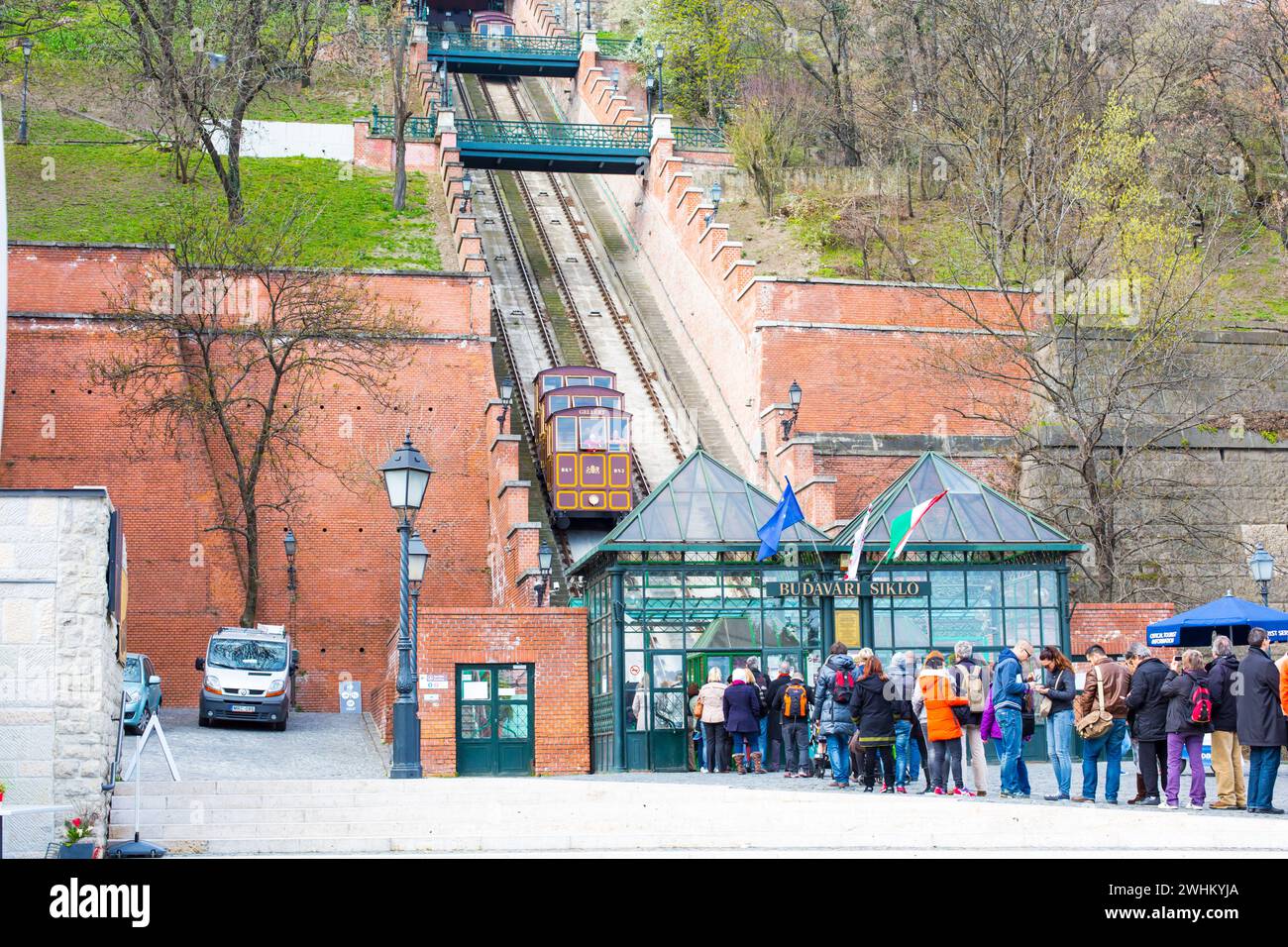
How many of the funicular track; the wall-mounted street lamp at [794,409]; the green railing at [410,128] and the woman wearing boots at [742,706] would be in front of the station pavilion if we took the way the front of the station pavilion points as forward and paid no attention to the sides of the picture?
1

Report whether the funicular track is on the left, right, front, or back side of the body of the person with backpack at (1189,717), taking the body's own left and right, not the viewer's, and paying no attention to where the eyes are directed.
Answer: front

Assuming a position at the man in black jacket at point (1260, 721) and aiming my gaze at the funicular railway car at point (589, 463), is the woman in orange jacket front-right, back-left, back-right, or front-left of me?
front-left

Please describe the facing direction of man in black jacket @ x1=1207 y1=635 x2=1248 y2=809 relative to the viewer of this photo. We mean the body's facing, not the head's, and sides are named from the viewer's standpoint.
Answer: facing away from the viewer and to the left of the viewer

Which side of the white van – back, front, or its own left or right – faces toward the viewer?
front

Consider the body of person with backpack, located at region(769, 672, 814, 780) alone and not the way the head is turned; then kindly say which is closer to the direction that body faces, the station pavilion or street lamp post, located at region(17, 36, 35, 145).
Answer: the station pavilion

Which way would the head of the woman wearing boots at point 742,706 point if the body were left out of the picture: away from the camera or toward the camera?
away from the camera

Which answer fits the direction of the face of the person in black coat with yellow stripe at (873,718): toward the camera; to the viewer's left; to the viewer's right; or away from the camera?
away from the camera

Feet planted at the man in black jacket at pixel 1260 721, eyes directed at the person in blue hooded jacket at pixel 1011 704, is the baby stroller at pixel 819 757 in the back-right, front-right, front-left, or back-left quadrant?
front-right

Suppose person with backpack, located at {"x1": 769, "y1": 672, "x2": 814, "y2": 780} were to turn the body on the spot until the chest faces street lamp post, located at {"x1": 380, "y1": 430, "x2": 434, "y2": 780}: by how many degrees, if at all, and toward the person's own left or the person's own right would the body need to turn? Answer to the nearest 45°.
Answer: approximately 135° to the person's own left

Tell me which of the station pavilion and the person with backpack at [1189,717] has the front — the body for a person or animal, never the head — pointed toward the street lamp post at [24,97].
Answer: the person with backpack

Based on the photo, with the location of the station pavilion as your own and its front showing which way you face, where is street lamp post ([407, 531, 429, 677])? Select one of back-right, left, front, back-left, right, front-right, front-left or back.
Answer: right

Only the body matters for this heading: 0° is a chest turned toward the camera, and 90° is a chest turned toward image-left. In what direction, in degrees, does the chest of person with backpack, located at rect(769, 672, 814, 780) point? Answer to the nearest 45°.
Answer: approximately 180°

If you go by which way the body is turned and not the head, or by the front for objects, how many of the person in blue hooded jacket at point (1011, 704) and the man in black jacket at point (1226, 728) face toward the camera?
0

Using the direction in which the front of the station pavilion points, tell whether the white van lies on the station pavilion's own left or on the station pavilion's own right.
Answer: on the station pavilion's own right

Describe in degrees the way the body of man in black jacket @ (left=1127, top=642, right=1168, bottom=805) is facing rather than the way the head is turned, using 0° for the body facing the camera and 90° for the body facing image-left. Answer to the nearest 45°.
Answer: approximately 90°
